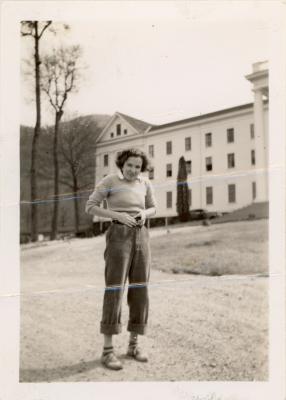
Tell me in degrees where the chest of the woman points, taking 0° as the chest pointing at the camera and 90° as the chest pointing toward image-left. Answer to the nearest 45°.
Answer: approximately 315°
